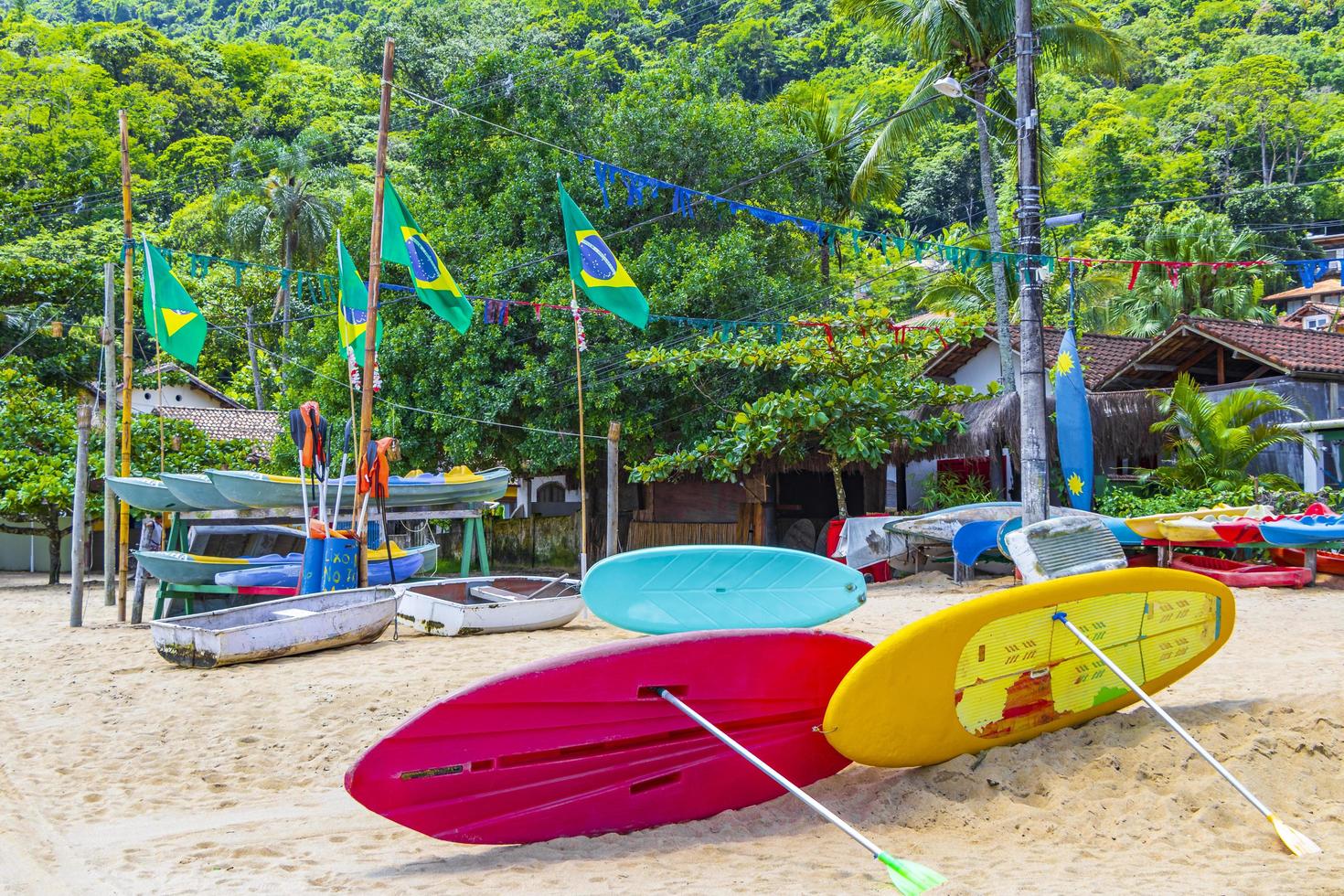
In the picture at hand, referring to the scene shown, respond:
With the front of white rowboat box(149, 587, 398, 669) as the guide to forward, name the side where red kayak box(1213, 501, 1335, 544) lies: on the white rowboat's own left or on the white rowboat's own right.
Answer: on the white rowboat's own right

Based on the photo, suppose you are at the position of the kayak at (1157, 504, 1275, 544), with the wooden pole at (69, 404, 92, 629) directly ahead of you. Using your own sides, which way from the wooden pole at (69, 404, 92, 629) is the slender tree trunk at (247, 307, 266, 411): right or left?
right

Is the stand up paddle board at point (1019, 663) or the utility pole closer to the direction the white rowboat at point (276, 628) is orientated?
the utility pole

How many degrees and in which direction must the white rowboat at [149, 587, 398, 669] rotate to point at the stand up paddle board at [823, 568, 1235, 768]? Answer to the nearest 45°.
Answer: approximately 90° to its right

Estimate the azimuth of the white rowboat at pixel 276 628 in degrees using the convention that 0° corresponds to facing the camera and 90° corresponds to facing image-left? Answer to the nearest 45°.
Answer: approximately 225°

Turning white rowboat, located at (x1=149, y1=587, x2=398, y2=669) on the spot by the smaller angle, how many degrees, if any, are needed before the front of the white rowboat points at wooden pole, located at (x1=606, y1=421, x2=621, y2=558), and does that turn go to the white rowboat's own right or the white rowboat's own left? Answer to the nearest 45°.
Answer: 0° — it already faces it

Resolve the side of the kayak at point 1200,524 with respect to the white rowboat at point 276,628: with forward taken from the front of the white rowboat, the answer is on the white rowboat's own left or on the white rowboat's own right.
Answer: on the white rowboat's own right

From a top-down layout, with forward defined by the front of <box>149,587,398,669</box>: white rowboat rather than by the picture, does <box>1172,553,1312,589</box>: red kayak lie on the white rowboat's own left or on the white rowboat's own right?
on the white rowboat's own right
